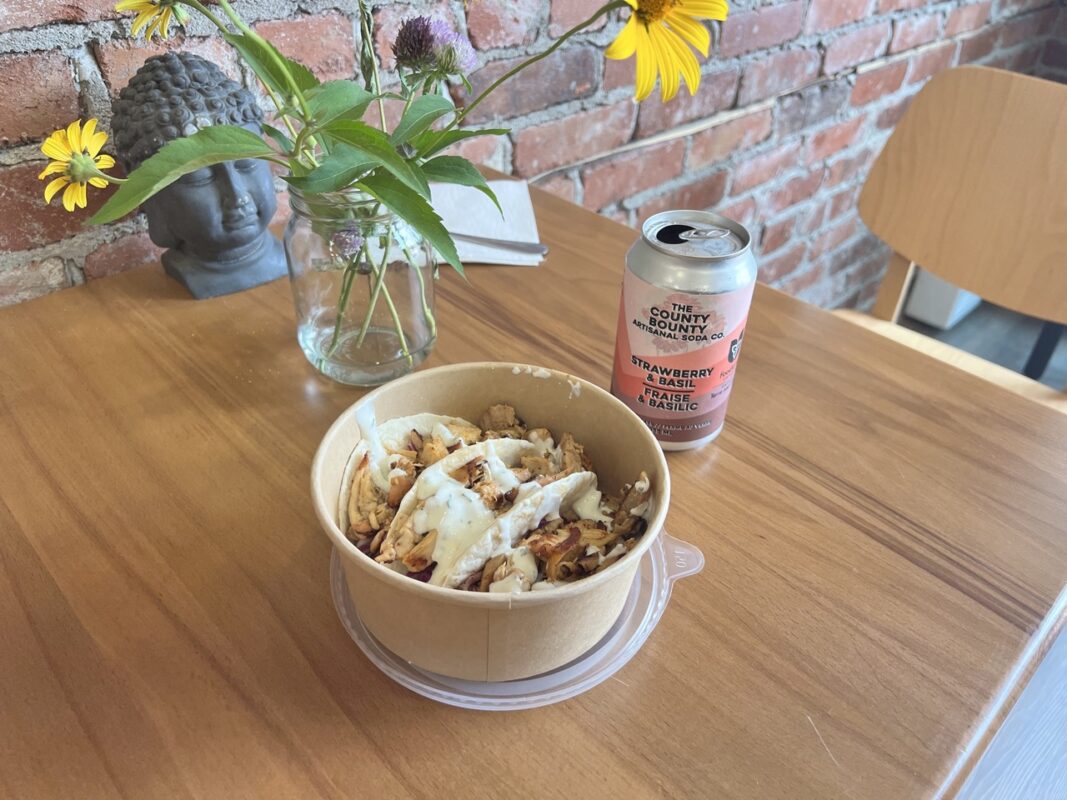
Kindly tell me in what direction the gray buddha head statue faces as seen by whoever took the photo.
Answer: facing the viewer and to the right of the viewer

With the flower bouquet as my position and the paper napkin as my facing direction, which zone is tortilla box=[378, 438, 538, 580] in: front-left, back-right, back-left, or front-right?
back-right
